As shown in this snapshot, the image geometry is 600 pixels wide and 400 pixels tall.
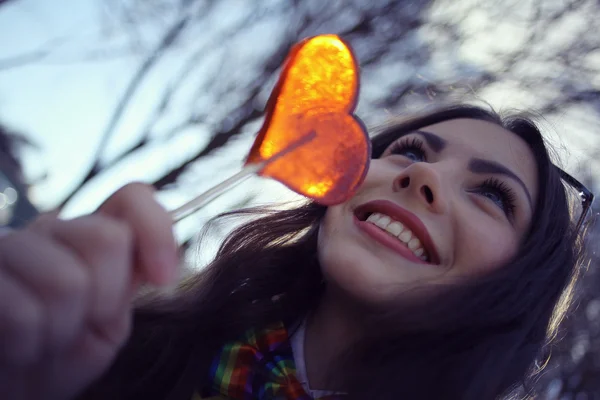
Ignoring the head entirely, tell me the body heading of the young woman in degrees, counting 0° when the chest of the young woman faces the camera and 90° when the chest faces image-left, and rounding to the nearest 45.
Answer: approximately 45°

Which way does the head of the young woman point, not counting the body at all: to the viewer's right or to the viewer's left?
to the viewer's left
